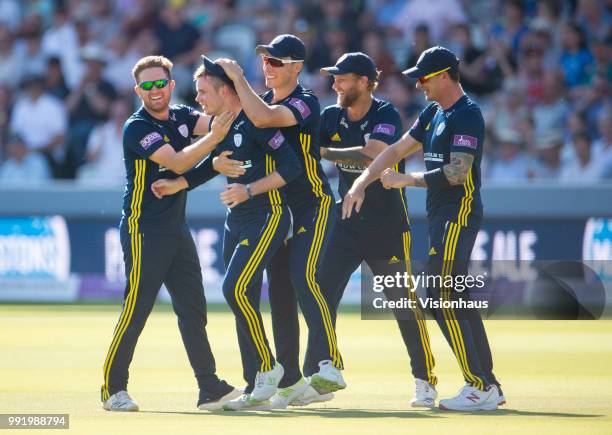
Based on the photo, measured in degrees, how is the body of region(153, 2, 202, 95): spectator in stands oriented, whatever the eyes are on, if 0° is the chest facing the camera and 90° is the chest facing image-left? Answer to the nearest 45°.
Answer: approximately 0°

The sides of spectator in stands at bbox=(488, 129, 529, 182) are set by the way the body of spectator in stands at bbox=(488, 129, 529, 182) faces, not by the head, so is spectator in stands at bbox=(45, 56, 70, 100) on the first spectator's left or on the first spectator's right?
on the first spectator's right

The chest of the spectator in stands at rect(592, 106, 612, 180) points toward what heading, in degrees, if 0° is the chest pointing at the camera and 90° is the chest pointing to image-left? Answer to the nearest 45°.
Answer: approximately 0°

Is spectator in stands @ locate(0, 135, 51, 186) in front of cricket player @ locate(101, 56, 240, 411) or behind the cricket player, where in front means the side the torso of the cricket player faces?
behind

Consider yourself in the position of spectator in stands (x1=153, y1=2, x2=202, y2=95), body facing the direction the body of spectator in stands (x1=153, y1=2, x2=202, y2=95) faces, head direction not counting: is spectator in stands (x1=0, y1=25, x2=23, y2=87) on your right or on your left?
on your right
